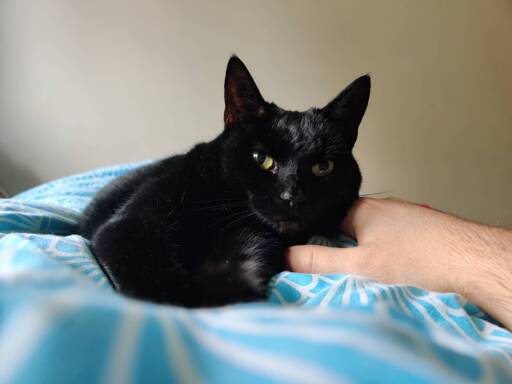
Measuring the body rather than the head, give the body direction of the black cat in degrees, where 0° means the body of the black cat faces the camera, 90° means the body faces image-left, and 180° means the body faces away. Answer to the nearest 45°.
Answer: approximately 315°
